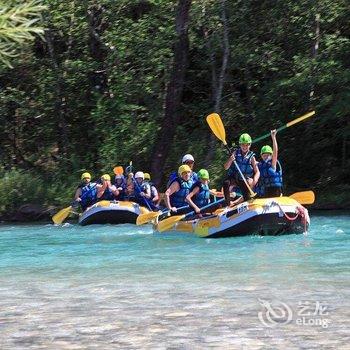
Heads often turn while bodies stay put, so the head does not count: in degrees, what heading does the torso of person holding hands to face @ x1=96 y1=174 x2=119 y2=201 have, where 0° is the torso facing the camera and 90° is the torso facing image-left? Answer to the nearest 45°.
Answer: approximately 0°

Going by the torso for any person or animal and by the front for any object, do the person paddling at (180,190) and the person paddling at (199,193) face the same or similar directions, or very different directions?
same or similar directions

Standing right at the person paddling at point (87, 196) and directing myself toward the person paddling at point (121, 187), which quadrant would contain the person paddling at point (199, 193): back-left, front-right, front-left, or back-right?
front-right
